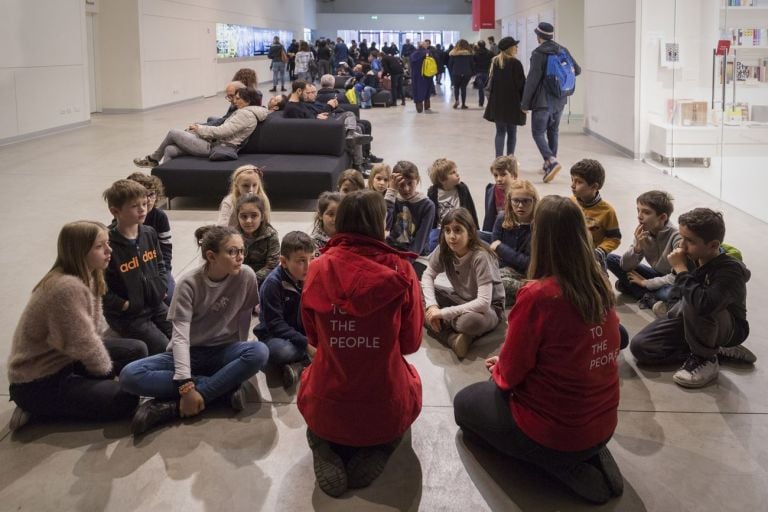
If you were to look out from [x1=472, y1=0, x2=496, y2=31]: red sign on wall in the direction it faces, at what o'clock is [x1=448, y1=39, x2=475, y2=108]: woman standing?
The woman standing is roughly at 12 o'clock from the red sign on wall.

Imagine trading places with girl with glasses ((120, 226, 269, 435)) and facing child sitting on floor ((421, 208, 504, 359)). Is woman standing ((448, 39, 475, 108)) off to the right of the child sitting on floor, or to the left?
left

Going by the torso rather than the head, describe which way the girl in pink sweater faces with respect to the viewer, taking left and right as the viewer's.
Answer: facing to the right of the viewer
